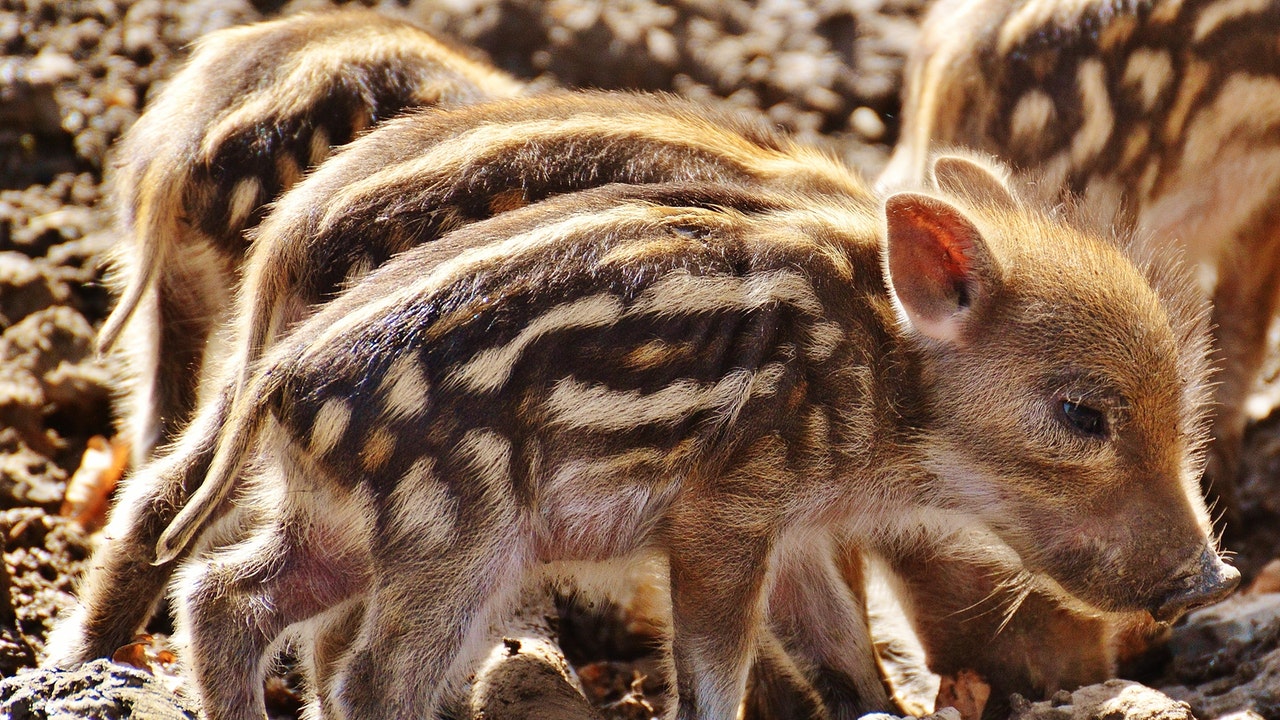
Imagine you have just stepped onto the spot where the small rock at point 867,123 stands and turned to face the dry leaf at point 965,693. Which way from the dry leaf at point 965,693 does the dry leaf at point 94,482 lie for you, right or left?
right

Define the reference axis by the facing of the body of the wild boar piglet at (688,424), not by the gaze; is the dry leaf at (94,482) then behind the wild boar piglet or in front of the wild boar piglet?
behind

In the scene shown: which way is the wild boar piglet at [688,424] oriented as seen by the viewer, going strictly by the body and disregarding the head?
to the viewer's right

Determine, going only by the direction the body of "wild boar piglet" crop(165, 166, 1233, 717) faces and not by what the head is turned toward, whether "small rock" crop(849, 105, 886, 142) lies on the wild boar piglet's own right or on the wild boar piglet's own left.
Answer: on the wild boar piglet's own left

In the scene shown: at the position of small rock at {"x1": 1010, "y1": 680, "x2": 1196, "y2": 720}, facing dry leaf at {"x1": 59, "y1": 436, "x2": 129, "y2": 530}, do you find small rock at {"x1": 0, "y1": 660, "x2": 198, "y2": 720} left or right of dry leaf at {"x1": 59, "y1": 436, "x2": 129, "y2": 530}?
left

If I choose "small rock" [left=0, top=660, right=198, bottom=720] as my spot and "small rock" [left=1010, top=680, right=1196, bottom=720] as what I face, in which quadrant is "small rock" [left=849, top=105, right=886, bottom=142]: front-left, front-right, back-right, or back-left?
front-left

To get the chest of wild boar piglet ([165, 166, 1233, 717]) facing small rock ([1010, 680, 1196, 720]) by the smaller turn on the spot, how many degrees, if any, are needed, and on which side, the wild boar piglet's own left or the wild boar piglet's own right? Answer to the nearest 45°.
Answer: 0° — it already faces it

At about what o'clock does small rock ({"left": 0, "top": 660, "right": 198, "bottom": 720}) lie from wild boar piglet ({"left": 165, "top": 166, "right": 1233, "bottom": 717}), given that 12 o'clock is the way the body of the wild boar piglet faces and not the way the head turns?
The small rock is roughly at 5 o'clock from the wild boar piglet.
